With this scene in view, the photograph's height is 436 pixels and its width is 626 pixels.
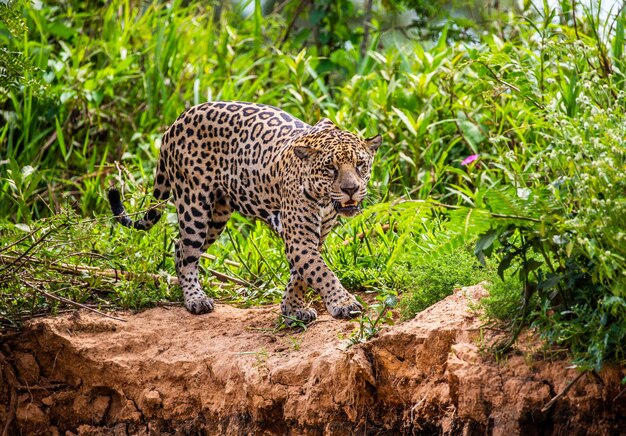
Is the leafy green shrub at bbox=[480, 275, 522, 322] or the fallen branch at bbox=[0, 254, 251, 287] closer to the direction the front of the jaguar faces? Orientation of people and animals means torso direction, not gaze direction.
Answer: the leafy green shrub

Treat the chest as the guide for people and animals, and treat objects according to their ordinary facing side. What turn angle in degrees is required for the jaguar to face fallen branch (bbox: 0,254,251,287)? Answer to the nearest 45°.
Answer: approximately 135° to its right

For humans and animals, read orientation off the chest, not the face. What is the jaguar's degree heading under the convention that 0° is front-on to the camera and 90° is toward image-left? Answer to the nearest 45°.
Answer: approximately 315°

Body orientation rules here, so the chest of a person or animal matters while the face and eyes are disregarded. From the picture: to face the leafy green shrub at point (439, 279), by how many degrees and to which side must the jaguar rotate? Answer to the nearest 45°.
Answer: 0° — it already faces it

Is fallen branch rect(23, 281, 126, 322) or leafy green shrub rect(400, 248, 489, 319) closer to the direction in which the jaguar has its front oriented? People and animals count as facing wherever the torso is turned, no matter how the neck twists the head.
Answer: the leafy green shrub
